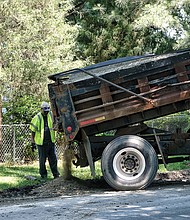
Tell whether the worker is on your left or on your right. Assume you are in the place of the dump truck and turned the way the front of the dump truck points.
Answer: on your left

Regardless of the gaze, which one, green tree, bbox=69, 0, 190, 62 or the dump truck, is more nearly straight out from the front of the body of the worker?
the dump truck

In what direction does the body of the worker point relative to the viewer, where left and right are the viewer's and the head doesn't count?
facing the viewer and to the right of the viewer

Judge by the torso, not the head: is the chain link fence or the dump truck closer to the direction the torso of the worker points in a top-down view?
the dump truck

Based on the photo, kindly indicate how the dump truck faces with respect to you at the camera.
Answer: facing to the right of the viewer

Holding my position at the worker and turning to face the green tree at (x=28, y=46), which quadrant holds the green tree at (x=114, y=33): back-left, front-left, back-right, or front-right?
front-right

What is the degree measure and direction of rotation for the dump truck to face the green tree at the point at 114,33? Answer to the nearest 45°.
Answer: approximately 90° to its left

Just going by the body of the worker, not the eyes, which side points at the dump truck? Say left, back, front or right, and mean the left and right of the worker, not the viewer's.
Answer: front

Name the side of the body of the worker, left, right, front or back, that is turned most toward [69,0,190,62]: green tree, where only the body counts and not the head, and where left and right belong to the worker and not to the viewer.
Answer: left

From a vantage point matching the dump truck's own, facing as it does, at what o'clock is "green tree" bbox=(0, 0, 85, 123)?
The green tree is roughly at 8 o'clock from the dump truck.

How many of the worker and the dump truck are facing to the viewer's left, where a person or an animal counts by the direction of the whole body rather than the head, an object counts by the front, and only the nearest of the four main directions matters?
0

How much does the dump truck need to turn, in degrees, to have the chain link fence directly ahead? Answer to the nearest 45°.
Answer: approximately 135° to its left
